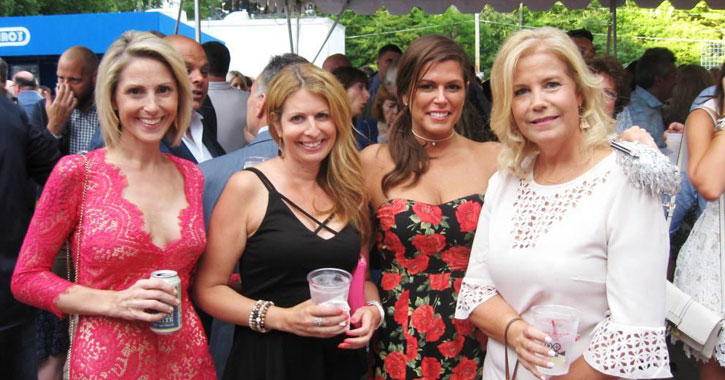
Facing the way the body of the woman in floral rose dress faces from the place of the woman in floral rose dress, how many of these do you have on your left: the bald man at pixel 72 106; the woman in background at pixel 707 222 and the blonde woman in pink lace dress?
1

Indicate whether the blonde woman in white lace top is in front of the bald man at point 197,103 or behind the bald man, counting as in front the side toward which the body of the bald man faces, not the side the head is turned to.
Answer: in front

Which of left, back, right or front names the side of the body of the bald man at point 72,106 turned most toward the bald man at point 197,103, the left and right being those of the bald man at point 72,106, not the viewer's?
left

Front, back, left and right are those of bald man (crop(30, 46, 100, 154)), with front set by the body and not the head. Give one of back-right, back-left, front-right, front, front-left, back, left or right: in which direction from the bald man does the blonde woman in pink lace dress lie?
front-left
